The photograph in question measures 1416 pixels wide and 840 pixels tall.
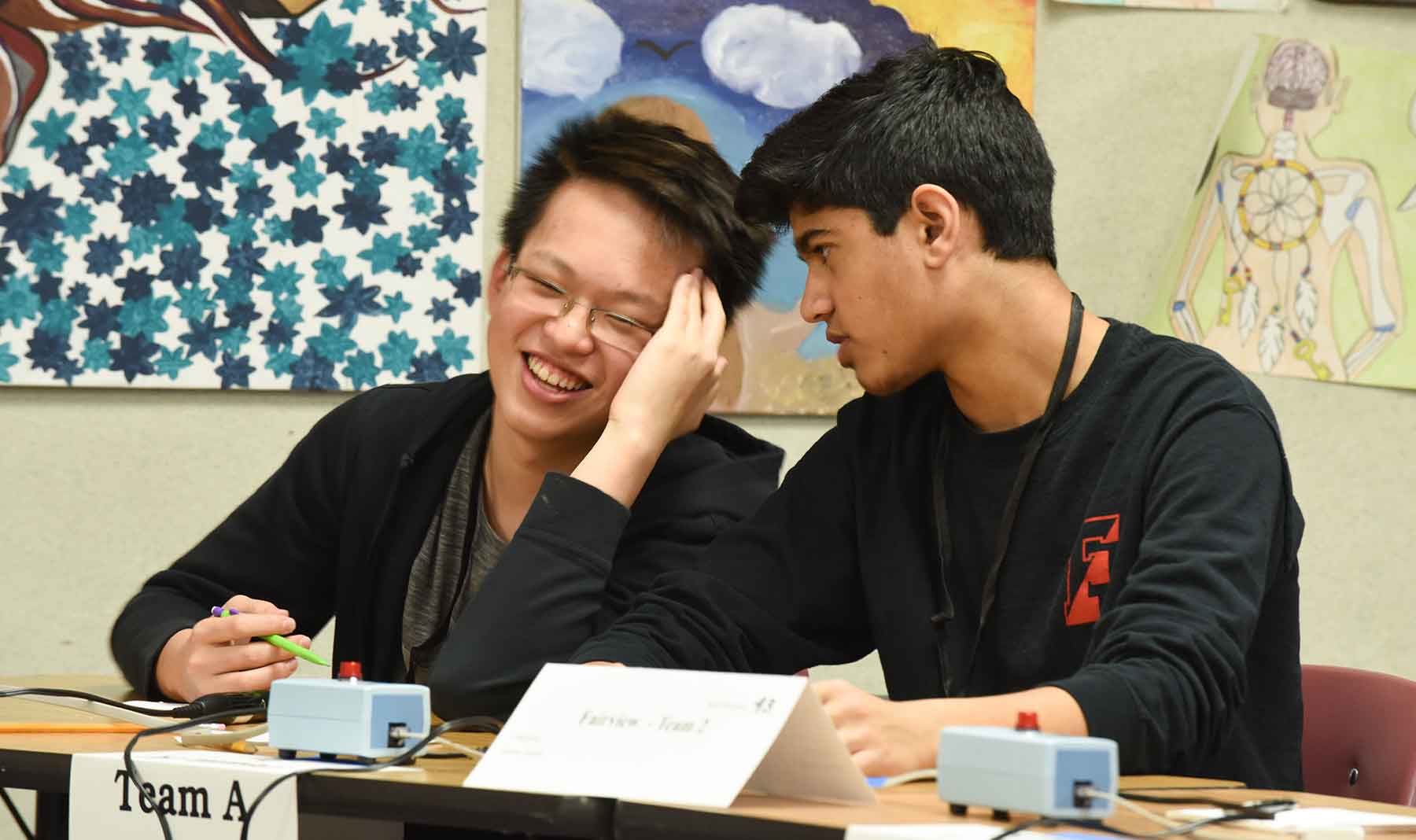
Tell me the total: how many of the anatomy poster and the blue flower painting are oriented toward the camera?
2

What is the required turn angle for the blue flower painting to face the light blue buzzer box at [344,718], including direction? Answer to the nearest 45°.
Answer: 0° — it already faces it

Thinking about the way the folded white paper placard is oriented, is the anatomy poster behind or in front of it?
behind

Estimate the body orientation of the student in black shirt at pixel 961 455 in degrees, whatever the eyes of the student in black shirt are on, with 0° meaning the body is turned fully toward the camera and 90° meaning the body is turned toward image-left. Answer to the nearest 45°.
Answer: approximately 45°

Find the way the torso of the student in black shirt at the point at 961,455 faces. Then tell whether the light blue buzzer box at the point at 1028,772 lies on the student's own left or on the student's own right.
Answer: on the student's own left

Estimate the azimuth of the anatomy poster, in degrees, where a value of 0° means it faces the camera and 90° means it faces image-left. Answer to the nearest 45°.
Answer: approximately 0°

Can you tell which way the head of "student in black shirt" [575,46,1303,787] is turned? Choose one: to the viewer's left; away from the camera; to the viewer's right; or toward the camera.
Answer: to the viewer's left

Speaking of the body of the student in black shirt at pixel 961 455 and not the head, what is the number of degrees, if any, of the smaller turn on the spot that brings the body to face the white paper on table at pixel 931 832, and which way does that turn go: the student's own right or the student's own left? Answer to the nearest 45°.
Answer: approximately 45° to the student's own left

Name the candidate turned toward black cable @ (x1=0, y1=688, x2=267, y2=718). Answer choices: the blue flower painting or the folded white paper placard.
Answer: the blue flower painting
